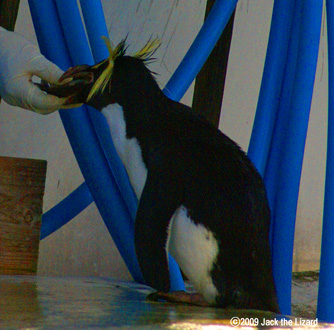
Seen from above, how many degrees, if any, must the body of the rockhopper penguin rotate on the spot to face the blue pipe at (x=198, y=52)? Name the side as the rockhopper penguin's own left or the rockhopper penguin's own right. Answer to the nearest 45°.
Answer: approximately 90° to the rockhopper penguin's own right

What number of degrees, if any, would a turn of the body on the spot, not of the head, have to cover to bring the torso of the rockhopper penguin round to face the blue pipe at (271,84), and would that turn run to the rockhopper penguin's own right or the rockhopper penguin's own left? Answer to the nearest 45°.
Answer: approximately 90° to the rockhopper penguin's own right

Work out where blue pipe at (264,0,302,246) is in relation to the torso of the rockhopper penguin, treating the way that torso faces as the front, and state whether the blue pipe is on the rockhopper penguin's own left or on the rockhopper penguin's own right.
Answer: on the rockhopper penguin's own right

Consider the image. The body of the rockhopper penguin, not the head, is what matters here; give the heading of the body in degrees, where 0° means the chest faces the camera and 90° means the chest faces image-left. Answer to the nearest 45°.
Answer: approximately 90°
